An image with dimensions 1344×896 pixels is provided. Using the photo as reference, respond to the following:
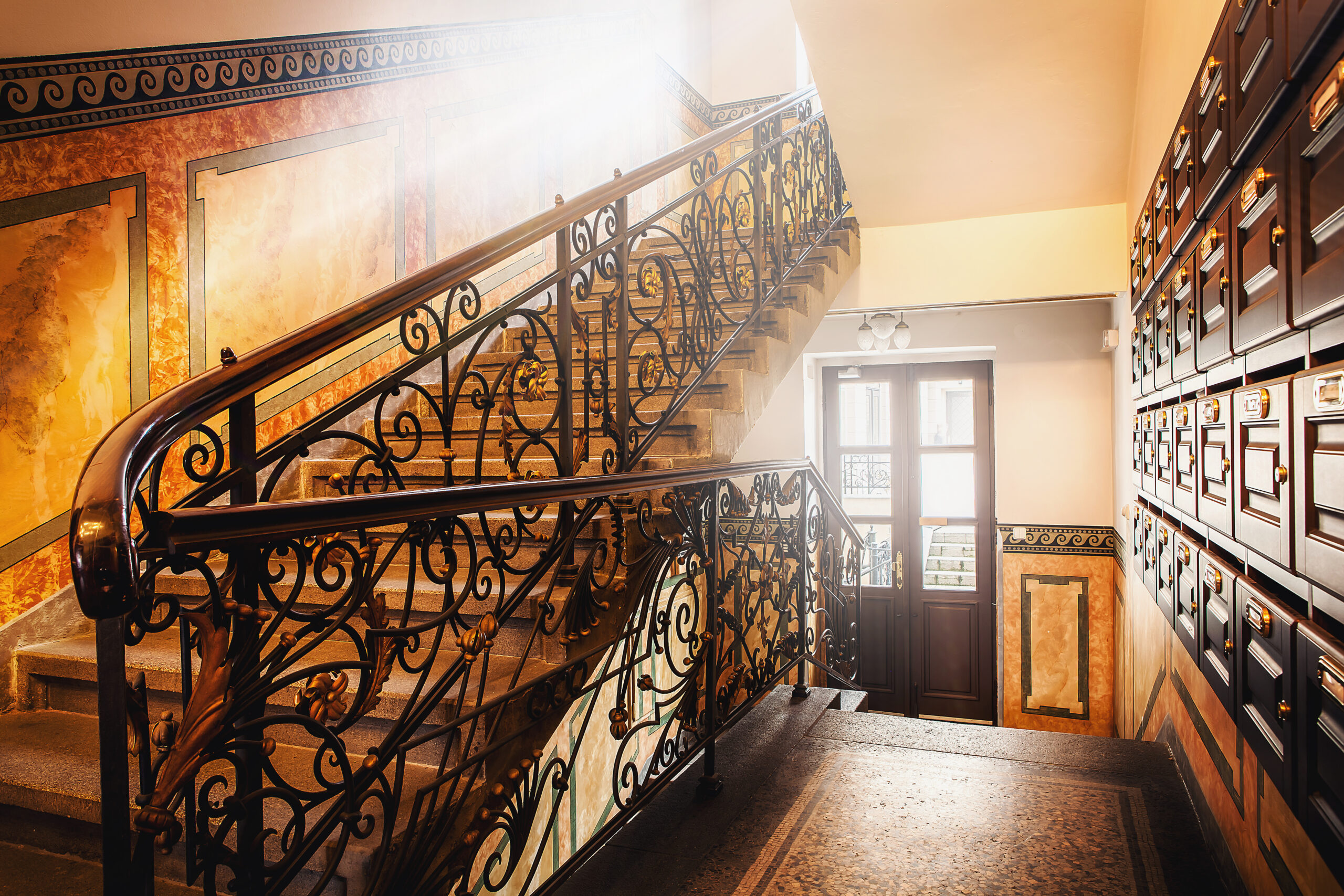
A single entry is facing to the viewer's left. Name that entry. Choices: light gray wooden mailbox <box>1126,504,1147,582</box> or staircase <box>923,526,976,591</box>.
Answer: the light gray wooden mailbox

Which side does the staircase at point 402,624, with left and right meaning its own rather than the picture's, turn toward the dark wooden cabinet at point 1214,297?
left

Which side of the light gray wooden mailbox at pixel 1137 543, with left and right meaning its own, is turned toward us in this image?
left

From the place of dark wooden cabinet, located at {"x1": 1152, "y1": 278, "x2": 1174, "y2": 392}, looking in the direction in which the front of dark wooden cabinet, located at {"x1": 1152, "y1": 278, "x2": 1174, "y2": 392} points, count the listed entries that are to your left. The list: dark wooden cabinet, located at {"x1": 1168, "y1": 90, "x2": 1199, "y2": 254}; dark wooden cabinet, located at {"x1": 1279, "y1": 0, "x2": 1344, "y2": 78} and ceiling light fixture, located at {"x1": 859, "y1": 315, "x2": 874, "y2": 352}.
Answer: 2

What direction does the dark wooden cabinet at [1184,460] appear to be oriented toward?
to the viewer's left

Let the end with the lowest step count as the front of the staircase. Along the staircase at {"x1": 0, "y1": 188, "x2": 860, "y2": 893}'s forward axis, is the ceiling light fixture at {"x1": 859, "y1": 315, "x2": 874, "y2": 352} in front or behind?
behind

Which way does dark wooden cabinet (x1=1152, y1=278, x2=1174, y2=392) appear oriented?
to the viewer's left

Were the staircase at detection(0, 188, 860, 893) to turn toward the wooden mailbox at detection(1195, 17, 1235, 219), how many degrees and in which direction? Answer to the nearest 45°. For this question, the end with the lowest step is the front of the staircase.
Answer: approximately 90° to its left

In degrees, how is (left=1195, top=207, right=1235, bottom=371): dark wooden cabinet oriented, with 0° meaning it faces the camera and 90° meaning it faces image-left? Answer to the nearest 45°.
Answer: approximately 90°
